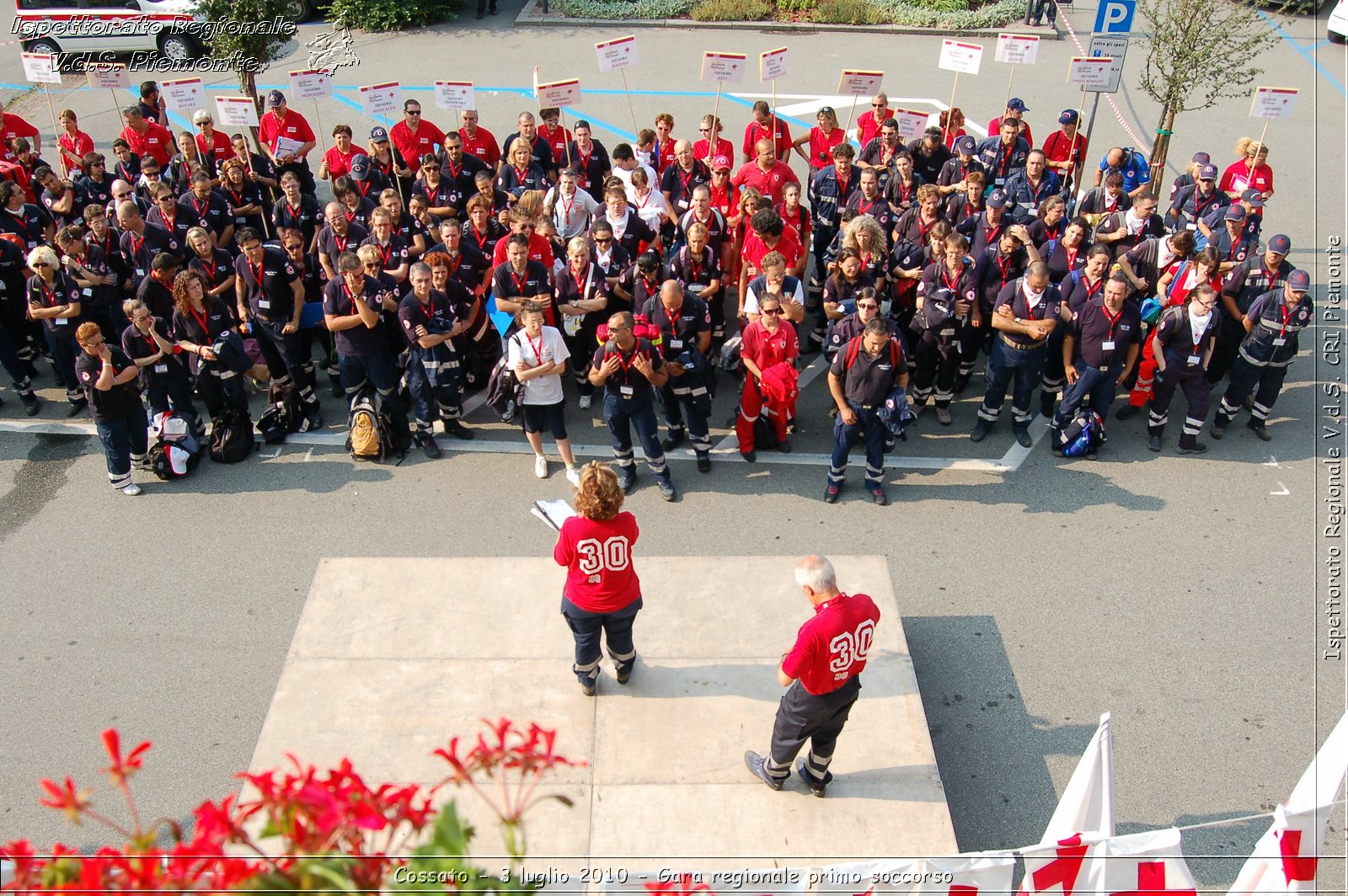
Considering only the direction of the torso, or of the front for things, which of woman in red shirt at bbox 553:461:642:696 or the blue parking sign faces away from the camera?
the woman in red shirt

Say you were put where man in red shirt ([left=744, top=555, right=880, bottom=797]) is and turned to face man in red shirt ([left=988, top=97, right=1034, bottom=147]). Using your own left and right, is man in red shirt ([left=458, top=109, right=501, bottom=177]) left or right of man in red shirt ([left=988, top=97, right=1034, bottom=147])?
left

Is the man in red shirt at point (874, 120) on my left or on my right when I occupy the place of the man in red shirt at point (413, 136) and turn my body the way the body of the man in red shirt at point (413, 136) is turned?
on my left

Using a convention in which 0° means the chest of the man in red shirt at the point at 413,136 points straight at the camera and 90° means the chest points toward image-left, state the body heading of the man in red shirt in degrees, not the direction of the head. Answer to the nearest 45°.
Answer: approximately 0°

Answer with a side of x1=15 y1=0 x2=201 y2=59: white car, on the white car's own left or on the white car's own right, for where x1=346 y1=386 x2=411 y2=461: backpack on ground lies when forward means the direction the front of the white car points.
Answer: on the white car's own right

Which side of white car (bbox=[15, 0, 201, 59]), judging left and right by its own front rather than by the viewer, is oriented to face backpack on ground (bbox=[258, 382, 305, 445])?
right

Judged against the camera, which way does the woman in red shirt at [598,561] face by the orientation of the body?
away from the camera

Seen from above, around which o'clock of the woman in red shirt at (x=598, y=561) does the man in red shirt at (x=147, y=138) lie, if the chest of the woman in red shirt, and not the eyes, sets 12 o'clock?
The man in red shirt is roughly at 11 o'clock from the woman in red shirt.

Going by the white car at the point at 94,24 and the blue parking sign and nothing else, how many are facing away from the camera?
0

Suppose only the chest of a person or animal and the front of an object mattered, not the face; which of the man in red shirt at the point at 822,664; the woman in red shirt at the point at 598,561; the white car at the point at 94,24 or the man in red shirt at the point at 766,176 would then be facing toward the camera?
the man in red shirt at the point at 766,176

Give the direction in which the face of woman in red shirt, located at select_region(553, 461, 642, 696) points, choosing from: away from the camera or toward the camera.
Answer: away from the camera

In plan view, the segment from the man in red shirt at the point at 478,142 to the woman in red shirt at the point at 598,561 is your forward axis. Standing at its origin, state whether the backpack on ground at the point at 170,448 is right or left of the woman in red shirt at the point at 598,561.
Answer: right

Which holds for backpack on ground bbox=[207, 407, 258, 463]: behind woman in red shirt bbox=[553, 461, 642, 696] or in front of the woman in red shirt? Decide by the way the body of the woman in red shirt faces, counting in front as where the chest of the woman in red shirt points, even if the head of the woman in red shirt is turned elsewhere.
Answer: in front
